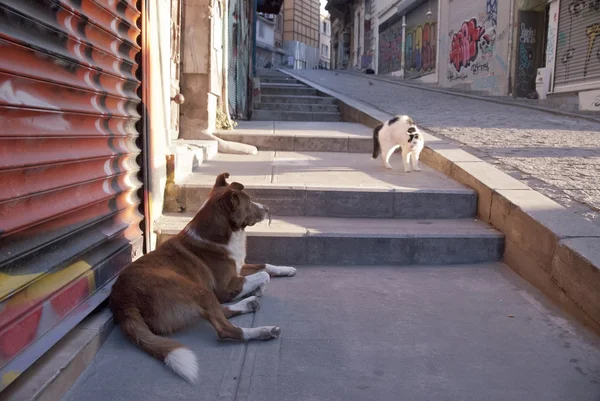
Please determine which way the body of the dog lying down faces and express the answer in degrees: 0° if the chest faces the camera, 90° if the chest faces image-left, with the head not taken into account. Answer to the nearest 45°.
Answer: approximately 225°

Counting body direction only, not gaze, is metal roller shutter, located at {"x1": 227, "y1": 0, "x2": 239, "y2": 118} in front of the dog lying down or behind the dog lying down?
in front

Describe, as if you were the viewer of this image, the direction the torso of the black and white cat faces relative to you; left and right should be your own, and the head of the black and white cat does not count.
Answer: facing the viewer and to the right of the viewer

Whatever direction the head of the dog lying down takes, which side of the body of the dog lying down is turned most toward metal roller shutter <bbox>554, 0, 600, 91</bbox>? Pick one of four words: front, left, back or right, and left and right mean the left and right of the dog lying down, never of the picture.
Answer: front

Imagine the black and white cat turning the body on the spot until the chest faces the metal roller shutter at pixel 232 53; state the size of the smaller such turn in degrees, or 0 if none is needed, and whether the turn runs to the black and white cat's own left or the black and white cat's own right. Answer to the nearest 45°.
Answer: approximately 180°

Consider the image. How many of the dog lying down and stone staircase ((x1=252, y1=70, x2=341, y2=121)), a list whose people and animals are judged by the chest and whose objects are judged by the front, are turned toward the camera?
1

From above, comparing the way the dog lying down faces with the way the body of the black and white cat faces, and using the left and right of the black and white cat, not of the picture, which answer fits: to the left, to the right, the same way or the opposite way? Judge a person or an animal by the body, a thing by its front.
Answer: to the left

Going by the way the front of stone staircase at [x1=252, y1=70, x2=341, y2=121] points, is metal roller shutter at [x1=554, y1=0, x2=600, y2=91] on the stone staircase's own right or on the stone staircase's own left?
on the stone staircase's own left

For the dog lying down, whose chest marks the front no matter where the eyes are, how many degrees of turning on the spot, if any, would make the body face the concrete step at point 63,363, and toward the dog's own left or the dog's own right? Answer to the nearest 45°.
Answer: approximately 180°

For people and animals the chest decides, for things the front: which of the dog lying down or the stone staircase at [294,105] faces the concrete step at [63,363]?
the stone staircase

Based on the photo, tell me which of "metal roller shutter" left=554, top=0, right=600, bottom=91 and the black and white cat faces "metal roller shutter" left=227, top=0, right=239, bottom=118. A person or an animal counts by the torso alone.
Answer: "metal roller shutter" left=554, top=0, right=600, bottom=91

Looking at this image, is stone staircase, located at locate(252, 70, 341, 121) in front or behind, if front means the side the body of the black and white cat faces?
behind

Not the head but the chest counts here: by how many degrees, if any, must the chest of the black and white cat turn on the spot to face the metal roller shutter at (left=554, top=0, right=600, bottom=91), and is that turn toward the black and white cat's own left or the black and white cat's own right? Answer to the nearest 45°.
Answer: approximately 90° to the black and white cat's own left

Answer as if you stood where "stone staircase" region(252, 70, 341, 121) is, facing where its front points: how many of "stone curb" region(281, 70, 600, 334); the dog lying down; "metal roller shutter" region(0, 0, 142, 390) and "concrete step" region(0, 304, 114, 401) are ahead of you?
4

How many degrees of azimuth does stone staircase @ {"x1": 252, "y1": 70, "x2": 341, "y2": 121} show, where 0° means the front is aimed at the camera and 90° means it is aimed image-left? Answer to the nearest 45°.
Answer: approximately 0°
